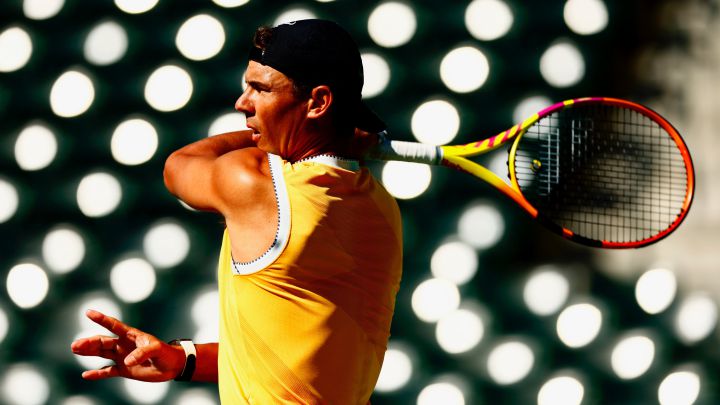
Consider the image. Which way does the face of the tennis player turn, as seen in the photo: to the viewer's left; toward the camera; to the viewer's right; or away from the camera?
to the viewer's left

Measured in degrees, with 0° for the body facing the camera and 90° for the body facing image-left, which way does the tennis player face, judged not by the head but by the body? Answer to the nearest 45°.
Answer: approximately 135°
